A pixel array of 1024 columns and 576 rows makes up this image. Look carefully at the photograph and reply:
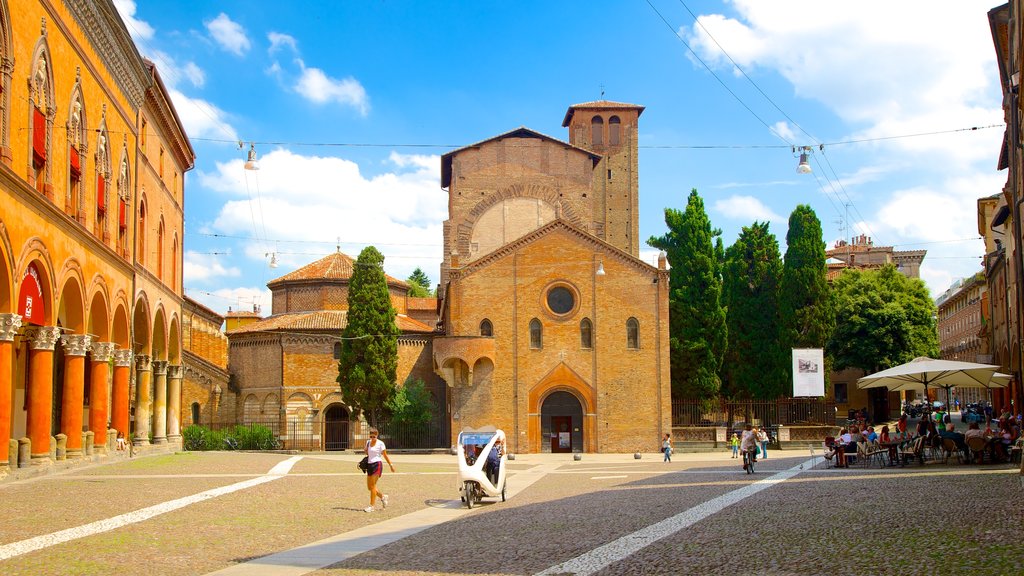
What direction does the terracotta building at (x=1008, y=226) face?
to the viewer's left

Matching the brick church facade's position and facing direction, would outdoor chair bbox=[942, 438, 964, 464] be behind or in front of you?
in front

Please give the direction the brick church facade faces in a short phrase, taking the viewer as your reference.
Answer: facing the viewer

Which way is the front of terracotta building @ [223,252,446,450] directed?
toward the camera

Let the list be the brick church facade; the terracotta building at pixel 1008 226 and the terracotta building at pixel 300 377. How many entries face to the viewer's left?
1

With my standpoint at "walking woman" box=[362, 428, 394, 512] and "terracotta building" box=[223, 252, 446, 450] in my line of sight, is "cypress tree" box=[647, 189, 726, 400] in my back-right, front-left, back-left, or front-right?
front-right

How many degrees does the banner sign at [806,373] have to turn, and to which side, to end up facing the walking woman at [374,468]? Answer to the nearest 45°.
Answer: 0° — it already faces them

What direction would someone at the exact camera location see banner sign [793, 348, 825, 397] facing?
facing the viewer
